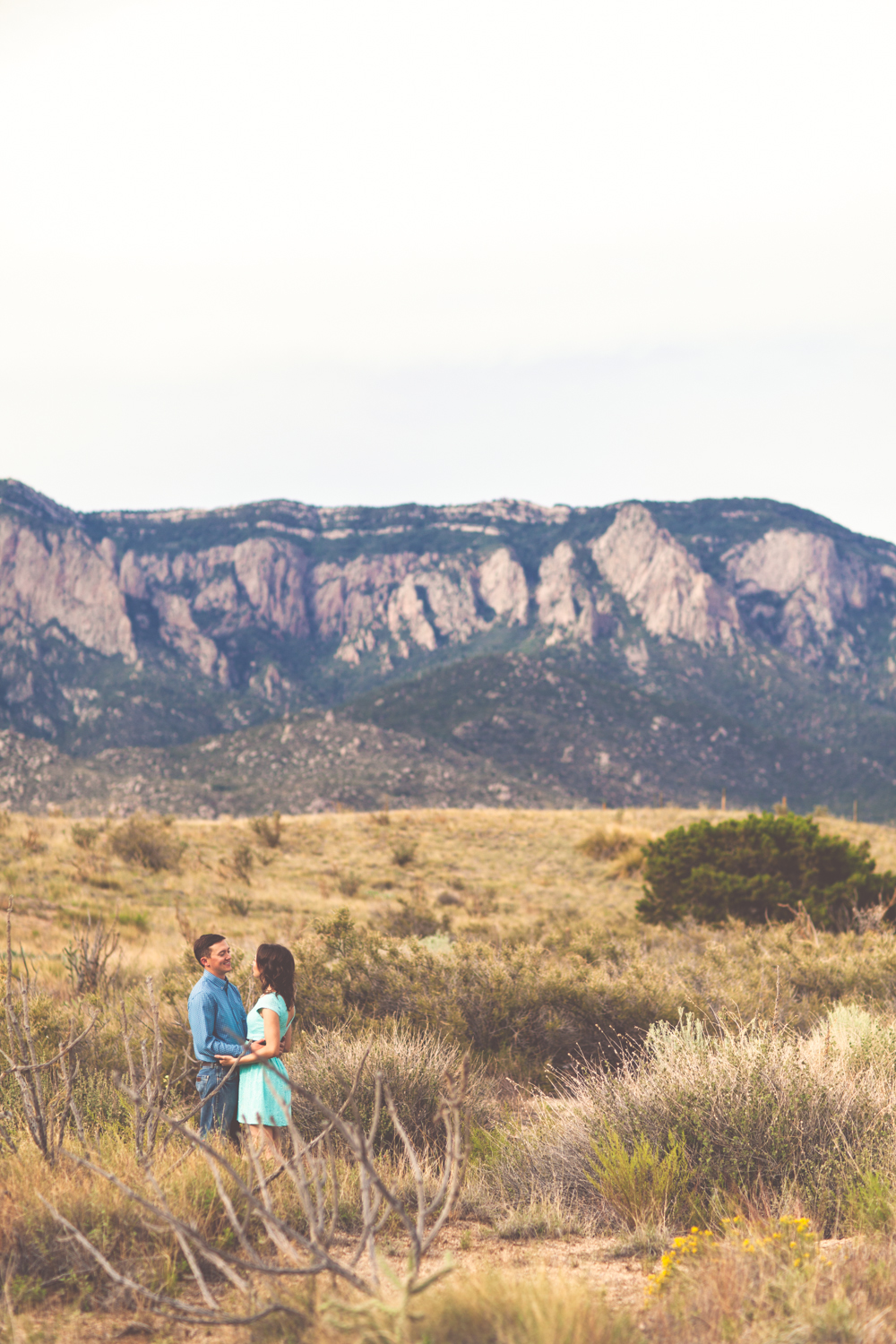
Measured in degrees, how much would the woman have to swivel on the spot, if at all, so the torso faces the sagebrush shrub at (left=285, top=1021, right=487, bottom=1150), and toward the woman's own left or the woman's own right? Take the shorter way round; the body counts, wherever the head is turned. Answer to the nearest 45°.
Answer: approximately 135° to the woman's own right

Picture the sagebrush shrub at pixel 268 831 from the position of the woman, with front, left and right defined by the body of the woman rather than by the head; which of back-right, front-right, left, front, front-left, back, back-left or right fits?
right

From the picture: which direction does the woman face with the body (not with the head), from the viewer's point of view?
to the viewer's left

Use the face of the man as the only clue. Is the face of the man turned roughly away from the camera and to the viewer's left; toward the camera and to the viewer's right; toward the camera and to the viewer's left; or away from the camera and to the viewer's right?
toward the camera and to the viewer's right

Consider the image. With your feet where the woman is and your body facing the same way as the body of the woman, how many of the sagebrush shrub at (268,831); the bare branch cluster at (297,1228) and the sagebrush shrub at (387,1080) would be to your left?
1

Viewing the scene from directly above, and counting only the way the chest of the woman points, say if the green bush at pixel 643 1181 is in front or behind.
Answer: behind

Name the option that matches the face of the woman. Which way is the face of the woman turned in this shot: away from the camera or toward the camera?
away from the camera

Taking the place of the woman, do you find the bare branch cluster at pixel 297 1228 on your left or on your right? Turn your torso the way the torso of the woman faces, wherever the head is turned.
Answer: on your left
